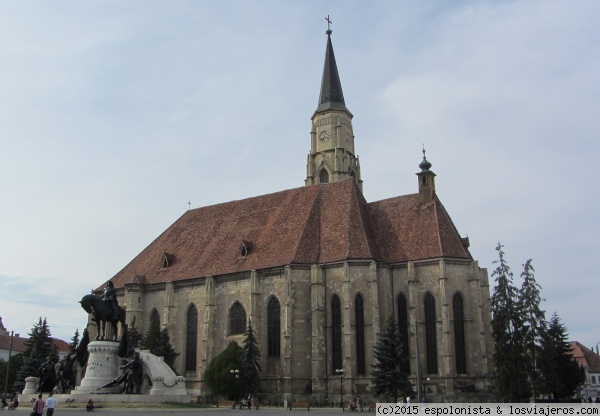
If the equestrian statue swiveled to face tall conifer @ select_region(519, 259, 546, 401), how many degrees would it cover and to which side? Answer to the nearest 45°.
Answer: approximately 135° to its left

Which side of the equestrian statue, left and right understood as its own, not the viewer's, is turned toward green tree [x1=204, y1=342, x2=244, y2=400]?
back

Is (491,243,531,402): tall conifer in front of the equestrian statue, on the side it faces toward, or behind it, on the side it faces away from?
behind

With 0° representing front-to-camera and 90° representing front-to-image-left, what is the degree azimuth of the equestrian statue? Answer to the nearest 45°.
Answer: approximately 45°

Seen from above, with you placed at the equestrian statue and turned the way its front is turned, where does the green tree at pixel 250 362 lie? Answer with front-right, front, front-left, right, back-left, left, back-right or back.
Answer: back
